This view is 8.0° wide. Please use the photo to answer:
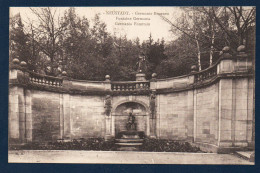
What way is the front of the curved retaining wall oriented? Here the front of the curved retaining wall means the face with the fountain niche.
toward the camera
